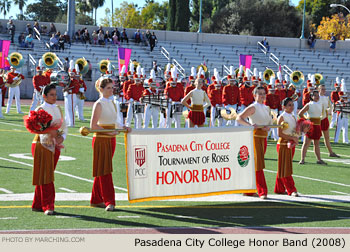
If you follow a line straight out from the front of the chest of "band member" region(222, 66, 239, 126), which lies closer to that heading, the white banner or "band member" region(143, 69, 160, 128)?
the white banner

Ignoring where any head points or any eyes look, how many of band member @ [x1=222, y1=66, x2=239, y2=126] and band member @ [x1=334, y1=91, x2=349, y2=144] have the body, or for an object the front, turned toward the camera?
2

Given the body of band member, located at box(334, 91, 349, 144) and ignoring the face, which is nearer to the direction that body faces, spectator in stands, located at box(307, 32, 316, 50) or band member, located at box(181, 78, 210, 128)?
the band member

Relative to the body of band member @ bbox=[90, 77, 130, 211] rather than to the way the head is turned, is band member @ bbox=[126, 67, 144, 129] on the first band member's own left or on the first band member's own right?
on the first band member's own left

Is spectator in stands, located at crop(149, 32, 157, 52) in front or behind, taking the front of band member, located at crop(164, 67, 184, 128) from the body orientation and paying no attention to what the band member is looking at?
behind

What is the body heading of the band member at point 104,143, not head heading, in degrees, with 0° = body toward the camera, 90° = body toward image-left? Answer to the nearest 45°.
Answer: approximately 315°

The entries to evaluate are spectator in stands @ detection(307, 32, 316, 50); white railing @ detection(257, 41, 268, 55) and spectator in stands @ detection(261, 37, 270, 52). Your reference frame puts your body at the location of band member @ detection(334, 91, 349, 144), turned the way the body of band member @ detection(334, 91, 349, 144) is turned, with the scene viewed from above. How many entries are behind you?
3

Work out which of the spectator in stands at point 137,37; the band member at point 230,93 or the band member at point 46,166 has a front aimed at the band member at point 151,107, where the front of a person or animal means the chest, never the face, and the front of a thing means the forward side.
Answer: the spectator in stands

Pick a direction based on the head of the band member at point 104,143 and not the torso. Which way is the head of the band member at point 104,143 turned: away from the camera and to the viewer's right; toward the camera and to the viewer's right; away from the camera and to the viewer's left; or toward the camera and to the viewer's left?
toward the camera and to the viewer's right

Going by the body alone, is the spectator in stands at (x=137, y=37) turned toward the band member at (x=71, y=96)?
yes

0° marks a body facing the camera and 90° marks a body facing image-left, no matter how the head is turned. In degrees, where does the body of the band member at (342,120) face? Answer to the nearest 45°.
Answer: approximately 0°

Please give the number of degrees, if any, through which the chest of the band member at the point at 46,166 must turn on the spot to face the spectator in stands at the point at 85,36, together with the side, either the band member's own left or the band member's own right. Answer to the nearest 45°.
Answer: approximately 135° to the band member's own left

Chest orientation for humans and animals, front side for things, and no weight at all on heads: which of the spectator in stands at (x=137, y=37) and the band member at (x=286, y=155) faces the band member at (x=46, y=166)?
the spectator in stands
